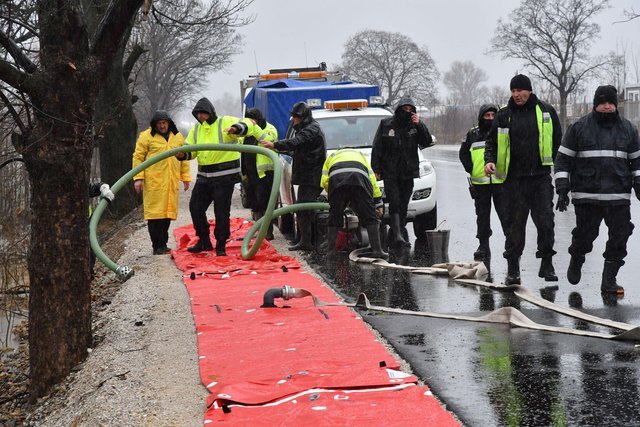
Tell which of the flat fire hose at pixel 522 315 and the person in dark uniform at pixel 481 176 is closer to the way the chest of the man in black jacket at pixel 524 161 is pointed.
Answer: the flat fire hose

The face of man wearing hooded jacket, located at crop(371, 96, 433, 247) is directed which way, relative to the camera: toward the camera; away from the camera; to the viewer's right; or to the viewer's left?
toward the camera

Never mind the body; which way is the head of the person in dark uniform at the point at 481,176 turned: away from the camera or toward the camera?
toward the camera

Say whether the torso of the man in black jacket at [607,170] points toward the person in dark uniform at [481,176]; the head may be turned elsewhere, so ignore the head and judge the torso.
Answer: no

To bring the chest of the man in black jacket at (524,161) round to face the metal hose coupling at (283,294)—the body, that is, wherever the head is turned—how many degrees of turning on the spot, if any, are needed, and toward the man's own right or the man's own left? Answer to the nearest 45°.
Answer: approximately 45° to the man's own right

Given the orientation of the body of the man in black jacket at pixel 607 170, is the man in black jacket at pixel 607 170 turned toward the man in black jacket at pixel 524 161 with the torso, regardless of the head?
no

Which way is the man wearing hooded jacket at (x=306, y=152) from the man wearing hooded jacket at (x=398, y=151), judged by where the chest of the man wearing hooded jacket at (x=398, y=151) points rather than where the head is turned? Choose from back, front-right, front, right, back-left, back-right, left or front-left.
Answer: right

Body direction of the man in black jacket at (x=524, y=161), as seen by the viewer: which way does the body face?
toward the camera

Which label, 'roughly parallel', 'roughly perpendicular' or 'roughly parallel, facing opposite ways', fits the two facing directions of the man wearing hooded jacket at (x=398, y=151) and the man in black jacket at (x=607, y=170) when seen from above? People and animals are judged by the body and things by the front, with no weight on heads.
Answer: roughly parallel

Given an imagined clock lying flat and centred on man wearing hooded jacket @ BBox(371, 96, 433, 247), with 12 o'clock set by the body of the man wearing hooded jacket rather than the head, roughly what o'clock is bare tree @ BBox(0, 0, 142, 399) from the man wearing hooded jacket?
The bare tree is roughly at 1 o'clock from the man wearing hooded jacket.

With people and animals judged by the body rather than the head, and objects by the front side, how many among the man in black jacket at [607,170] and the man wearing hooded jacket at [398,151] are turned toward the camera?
2

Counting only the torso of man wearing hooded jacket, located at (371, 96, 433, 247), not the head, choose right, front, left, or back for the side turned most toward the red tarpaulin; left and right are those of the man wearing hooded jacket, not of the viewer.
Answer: front

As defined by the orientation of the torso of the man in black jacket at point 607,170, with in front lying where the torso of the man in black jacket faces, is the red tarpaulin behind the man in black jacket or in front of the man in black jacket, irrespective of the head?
in front

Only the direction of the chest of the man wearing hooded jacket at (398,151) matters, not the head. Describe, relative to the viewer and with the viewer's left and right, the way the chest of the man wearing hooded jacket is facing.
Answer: facing the viewer

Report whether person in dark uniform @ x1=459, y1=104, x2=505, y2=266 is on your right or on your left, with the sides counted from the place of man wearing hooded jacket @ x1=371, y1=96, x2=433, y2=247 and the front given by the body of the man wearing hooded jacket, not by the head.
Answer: on your left

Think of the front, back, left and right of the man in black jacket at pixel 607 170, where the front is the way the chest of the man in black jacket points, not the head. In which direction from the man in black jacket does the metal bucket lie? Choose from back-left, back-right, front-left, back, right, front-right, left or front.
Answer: back-right

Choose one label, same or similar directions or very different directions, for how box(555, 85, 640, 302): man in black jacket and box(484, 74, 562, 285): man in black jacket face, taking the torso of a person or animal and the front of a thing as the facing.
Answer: same or similar directions

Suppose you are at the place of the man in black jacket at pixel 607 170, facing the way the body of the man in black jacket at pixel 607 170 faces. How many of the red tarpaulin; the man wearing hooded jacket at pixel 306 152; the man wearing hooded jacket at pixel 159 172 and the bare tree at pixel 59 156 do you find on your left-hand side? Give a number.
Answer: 0

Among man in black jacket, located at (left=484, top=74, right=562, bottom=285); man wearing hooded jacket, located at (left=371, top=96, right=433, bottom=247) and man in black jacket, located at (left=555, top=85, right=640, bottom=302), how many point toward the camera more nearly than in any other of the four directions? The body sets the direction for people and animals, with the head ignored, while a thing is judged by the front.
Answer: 3

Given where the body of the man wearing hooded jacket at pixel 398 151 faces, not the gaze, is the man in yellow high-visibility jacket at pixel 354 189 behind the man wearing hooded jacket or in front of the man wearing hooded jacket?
in front
